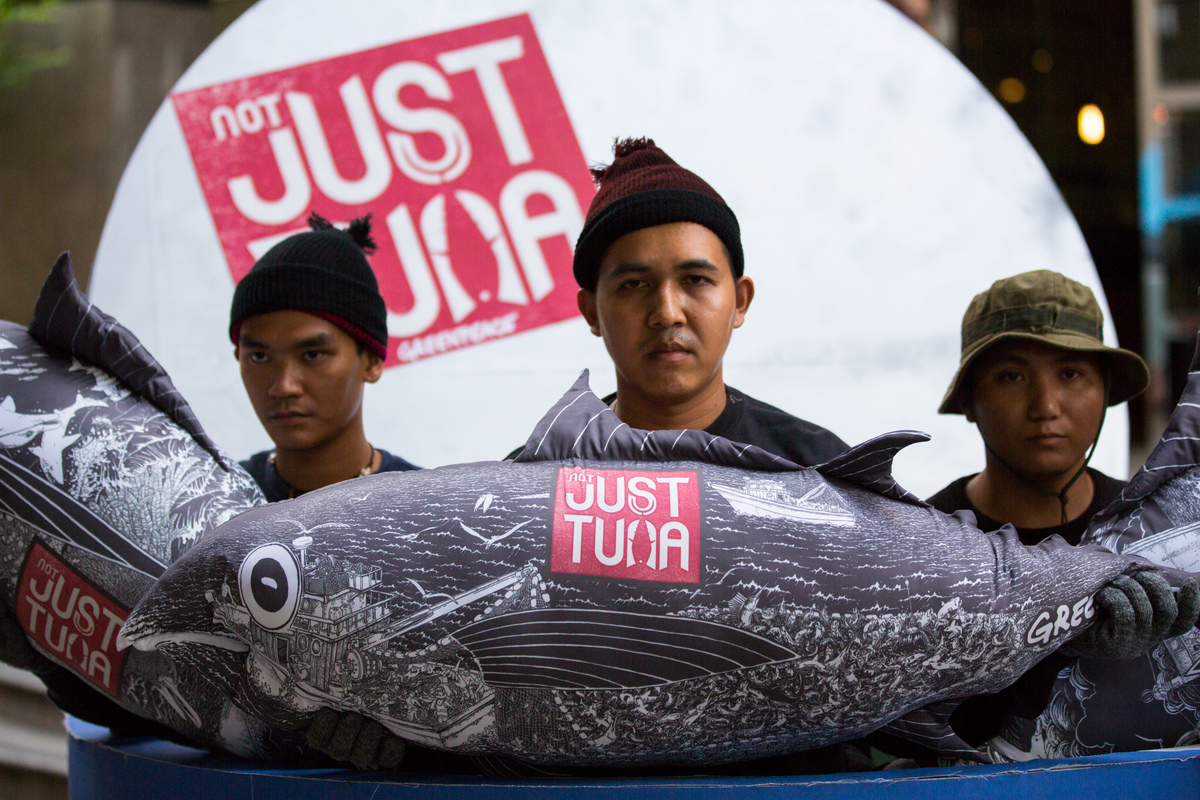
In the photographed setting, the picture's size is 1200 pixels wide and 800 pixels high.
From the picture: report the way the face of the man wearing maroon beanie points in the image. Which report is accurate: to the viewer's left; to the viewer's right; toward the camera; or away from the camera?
toward the camera

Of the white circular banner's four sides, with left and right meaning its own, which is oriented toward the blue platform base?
front

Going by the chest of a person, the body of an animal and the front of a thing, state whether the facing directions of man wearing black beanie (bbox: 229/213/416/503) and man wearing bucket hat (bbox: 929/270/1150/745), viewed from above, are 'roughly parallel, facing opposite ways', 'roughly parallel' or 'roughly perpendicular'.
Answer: roughly parallel

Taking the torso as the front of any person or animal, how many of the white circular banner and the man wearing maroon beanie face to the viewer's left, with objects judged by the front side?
0

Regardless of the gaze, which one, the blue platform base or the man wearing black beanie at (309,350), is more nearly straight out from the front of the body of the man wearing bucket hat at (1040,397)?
the blue platform base

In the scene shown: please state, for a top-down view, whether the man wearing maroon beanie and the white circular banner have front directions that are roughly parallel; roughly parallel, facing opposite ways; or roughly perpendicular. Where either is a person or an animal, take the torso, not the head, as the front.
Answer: roughly parallel

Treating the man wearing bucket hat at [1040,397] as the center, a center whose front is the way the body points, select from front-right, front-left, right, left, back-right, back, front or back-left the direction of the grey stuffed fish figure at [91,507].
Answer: front-right

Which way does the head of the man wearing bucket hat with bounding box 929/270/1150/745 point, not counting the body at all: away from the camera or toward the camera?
toward the camera

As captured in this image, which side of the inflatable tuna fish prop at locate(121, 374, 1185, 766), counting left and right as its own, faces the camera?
left

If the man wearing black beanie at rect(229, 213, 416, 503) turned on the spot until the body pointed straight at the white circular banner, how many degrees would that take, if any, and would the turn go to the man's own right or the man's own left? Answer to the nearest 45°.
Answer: approximately 180°

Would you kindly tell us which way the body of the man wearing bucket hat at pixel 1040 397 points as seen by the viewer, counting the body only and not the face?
toward the camera

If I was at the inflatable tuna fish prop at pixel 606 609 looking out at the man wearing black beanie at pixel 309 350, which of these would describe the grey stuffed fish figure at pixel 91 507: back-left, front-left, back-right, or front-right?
front-left

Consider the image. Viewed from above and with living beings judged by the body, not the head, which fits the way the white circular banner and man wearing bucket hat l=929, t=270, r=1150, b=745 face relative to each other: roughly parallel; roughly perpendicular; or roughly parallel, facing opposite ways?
roughly parallel
